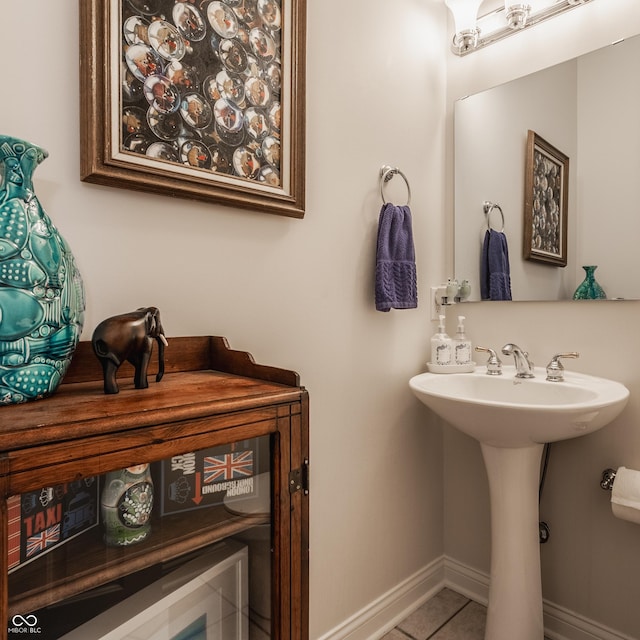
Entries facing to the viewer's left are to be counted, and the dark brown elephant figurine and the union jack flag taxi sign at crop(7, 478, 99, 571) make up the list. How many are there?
0

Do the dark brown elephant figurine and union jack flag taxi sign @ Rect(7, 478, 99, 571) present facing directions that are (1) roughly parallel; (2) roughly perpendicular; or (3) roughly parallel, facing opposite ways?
roughly perpendicular

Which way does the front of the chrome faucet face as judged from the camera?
facing the viewer and to the left of the viewer

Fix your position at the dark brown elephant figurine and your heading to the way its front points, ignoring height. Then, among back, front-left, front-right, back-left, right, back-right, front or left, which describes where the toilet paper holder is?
front-right

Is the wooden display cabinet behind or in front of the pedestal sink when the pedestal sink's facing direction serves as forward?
in front

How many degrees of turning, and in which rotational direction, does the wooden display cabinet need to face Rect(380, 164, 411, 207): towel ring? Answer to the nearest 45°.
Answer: approximately 90° to its left

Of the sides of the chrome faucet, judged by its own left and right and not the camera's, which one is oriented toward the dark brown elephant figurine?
front

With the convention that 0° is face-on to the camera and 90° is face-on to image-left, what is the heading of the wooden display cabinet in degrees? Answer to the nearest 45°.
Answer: approximately 315°

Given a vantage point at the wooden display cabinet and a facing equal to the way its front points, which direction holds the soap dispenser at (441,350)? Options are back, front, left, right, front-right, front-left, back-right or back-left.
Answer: left

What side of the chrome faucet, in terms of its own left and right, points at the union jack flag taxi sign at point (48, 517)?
front
